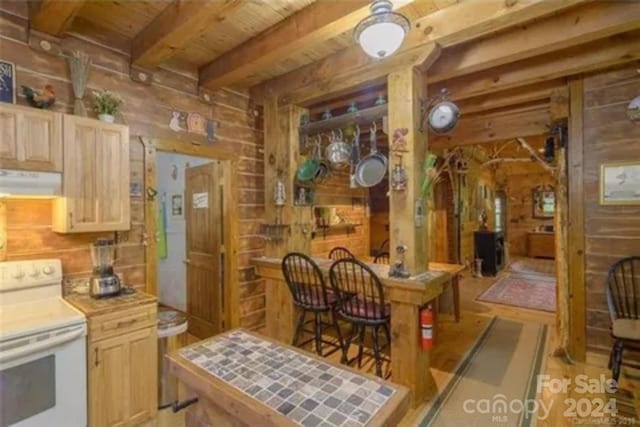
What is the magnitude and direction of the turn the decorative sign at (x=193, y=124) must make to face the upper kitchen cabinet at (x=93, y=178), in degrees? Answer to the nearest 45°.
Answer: approximately 45° to its right

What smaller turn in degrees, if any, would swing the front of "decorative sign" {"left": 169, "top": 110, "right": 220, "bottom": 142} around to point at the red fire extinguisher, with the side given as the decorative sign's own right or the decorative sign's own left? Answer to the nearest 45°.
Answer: approximately 45° to the decorative sign's own left

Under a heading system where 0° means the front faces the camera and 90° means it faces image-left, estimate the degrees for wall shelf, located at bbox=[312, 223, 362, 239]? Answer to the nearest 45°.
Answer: approximately 315°

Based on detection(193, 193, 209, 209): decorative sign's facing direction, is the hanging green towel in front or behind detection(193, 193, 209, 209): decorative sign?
behind

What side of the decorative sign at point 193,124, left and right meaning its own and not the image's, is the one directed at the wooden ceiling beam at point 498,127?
left

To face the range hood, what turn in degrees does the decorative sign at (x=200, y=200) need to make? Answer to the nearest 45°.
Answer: approximately 45° to its right

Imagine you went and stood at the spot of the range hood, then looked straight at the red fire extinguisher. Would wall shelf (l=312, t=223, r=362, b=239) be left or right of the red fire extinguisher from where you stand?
left

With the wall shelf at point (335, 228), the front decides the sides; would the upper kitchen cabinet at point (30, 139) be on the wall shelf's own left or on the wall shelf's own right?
on the wall shelf's own right

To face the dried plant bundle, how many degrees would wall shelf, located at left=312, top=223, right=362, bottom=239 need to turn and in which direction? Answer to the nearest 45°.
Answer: approximately 90° to its right
